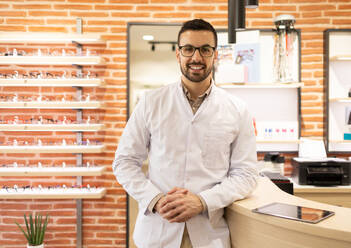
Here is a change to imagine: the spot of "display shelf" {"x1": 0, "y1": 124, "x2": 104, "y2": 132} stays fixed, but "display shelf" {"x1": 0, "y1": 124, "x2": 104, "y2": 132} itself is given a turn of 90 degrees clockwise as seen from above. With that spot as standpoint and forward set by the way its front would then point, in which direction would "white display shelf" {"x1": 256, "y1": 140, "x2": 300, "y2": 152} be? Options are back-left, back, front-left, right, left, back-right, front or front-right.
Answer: back

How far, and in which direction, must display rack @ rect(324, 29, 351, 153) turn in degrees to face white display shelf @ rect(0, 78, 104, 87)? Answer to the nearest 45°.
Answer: approximately 45° to its right

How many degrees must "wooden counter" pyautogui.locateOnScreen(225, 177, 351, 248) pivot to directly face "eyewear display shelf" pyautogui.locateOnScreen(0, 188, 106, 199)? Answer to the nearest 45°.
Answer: approximately 90° to its right

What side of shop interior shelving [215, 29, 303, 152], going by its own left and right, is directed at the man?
front

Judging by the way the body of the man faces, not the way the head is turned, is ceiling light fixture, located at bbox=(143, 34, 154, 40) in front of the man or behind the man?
behind

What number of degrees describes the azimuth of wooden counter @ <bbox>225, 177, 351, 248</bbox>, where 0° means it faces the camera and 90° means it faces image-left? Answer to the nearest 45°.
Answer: approximately 45°
